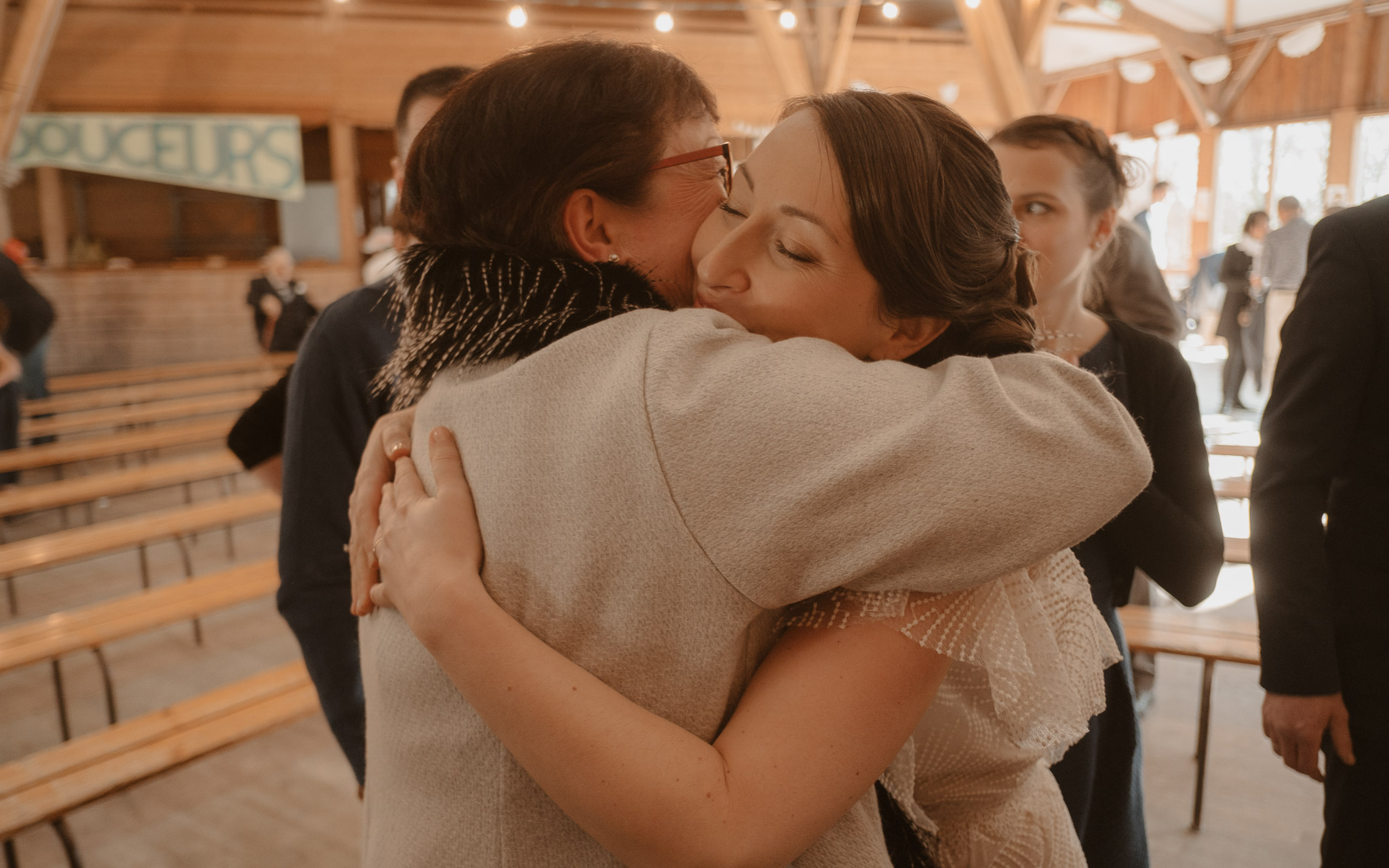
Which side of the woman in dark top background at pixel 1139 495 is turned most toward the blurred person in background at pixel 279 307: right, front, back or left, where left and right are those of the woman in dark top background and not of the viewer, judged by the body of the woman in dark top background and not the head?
right

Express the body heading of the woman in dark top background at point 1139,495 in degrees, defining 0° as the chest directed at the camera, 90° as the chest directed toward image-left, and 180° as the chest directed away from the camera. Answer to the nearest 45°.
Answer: approximately 45°

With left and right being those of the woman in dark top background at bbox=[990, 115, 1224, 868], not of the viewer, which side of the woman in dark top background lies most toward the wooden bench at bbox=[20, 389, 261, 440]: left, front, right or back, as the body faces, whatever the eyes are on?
right

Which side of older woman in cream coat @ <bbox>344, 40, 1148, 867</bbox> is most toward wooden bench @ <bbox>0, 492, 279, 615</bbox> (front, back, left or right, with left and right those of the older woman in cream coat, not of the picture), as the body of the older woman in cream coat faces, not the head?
left

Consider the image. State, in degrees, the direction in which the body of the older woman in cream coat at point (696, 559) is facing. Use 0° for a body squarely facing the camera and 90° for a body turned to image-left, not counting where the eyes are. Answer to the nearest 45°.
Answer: approximately 225°

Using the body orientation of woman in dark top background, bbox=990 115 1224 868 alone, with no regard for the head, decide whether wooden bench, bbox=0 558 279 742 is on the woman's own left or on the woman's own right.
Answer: on the woman's own right

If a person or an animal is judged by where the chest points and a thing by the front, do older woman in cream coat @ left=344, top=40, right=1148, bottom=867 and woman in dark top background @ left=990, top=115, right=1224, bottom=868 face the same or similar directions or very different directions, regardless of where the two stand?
very different directions
